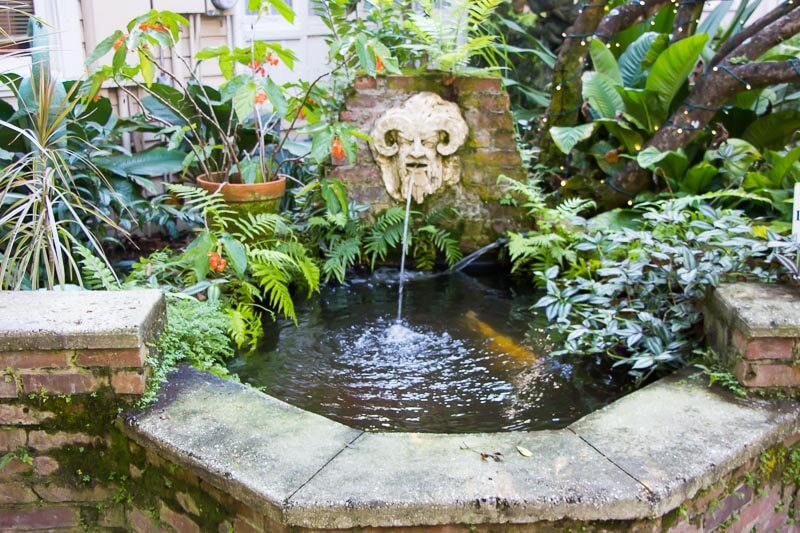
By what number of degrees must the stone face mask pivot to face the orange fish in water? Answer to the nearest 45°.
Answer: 0° — it already faces it

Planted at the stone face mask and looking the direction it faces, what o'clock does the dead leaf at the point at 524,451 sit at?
The dead leaf is roughly at 12 o'clock from the stone face mask.

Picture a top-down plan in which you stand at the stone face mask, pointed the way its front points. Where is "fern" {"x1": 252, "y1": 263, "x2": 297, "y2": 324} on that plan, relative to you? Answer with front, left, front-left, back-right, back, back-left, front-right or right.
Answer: front-right

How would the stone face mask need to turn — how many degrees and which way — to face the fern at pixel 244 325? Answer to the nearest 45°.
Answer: approximately 45° to its right

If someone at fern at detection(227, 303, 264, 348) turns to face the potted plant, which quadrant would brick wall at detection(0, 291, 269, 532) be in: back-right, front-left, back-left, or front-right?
back-left

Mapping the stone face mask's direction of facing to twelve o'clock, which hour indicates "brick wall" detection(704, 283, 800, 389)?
The brick wall is roughly at 11 o'clock from the stone face mask.

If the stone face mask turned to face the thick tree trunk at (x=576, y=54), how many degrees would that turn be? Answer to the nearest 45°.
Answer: approximately 135° to its left

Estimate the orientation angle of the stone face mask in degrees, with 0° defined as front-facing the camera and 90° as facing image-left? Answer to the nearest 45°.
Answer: approximately 0°
